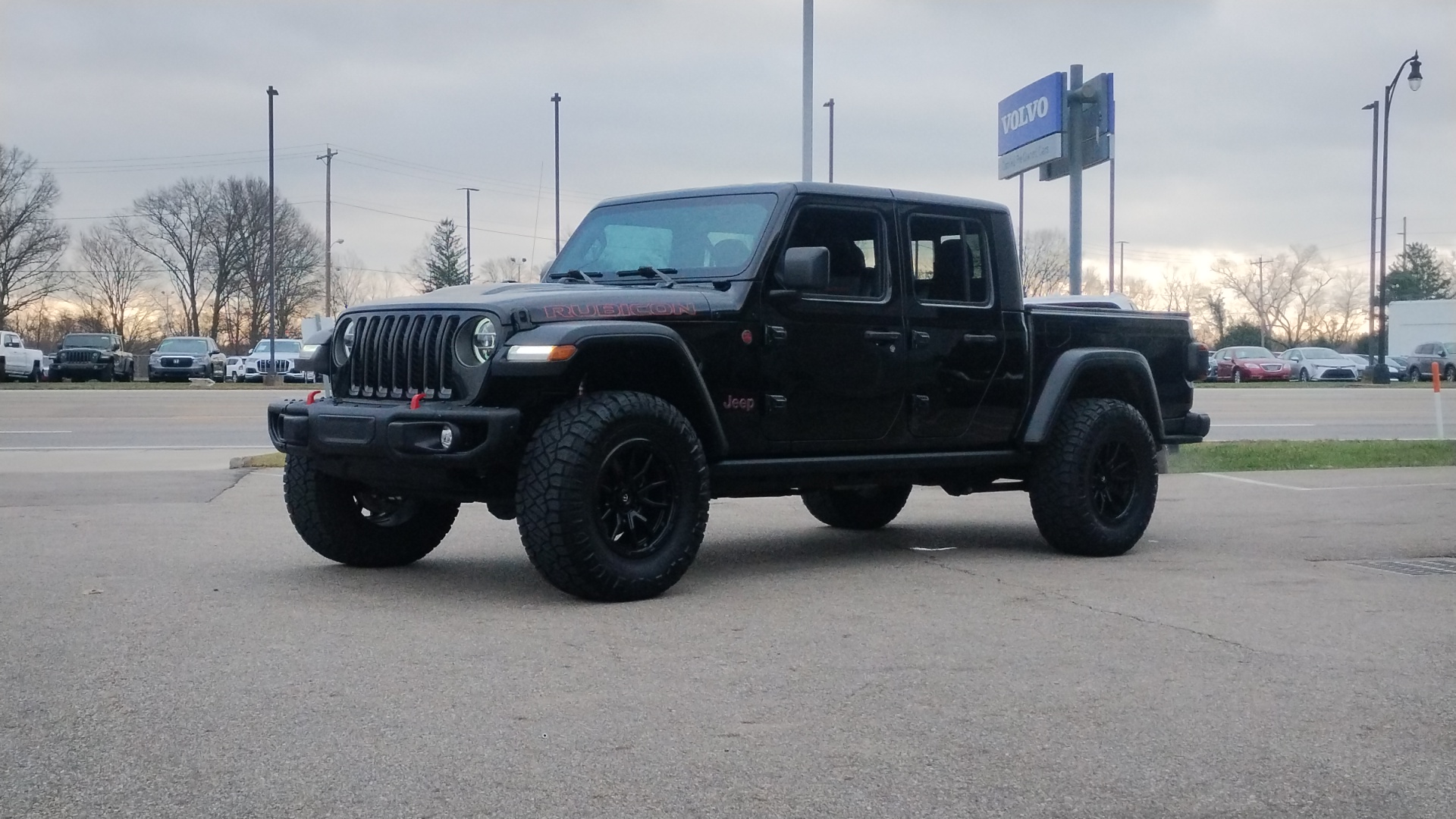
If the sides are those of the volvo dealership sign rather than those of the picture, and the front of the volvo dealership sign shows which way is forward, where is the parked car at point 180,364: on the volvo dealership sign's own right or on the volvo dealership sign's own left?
on the volvo dealership sign's own right

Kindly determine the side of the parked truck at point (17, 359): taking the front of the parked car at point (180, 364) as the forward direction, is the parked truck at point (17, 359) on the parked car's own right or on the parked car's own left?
on the parked car's own right

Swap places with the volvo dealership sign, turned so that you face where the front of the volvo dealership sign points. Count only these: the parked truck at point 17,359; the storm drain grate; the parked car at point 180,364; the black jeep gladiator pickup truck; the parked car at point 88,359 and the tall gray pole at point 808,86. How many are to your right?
4

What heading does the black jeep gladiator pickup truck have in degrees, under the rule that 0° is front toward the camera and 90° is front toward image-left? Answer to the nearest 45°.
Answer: approximately 45°

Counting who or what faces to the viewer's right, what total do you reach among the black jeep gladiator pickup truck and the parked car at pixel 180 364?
0

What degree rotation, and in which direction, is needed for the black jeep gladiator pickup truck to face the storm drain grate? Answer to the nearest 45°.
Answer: approximately 135° to its left

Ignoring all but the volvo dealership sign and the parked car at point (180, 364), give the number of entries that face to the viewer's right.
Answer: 0

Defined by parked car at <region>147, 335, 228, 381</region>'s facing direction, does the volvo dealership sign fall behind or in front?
in front

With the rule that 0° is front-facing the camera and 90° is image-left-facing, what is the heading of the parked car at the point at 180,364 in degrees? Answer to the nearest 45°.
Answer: approximately 0°

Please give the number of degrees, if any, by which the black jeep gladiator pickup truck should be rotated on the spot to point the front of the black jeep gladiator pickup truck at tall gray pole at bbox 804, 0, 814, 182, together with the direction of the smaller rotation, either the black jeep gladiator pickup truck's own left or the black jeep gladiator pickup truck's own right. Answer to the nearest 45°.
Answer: approximately 135° to the black jeep gladiator pickup truck's own right

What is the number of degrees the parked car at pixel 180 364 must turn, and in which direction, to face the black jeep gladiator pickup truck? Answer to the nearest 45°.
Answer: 0° — it already faces it

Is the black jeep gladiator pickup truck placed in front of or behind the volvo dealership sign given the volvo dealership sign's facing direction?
in front
